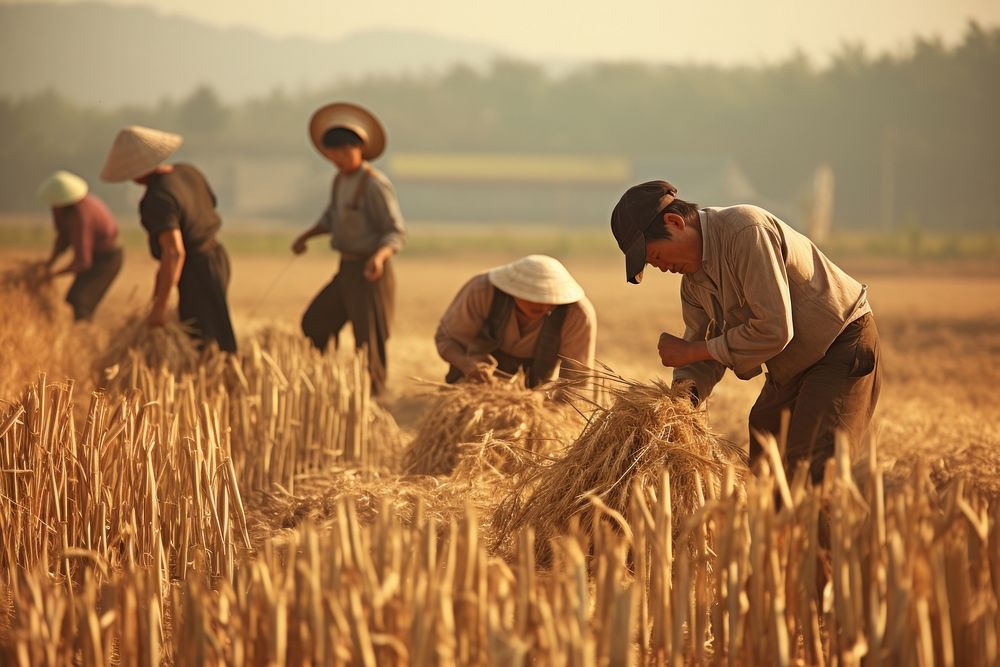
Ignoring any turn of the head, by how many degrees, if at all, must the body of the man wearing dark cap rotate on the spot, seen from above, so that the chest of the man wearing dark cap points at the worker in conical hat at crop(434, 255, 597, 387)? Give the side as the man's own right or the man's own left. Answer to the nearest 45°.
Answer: approximately 45° to the man's own right

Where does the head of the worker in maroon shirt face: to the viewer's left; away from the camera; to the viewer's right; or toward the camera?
to the viewer's left

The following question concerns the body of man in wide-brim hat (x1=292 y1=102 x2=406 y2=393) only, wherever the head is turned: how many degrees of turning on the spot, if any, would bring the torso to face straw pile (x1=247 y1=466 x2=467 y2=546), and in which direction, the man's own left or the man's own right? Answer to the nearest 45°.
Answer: approximately 45° to the man's own left

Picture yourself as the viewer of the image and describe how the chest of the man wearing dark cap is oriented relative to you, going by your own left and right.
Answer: facing to the left of the viewer

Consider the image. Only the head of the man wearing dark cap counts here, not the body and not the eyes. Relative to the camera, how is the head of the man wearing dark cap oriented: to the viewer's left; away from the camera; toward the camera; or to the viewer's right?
to the viewer's left

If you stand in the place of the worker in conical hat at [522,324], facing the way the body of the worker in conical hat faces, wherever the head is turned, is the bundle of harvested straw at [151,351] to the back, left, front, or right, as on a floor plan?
right

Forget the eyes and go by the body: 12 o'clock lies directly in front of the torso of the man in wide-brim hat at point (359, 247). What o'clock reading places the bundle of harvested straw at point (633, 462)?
The bundle of harvested straw is roughly at 10 o'clock from the man in wide-brim hat.

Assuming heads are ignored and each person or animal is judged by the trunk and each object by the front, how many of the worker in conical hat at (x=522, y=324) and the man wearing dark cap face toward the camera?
1

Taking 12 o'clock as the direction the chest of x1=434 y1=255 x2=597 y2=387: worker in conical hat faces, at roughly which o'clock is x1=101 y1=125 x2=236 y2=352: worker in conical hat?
x1=101 y1=125 x2=236 y2=352: worker in conical hat is roughly at 4 o'clock from x1=434 y1=255 x2=597 y2=387: worker in conical hat.

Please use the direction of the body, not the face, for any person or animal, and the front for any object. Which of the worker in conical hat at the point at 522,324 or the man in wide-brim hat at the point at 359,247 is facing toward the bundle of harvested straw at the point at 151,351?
the man in wide-brim hat

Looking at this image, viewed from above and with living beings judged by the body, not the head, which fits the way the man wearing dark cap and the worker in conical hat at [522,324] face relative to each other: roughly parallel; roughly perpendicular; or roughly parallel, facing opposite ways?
roughly perpendicular

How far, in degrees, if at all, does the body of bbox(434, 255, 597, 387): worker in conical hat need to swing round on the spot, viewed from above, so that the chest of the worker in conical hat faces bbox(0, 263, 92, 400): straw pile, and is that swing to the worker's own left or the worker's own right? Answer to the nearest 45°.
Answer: approximately 135° to the worker's own right

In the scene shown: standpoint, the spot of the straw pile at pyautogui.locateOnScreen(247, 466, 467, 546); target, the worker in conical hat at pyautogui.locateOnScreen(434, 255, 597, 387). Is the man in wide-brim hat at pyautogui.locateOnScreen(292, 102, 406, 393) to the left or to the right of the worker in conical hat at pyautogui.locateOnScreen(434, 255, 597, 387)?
left
